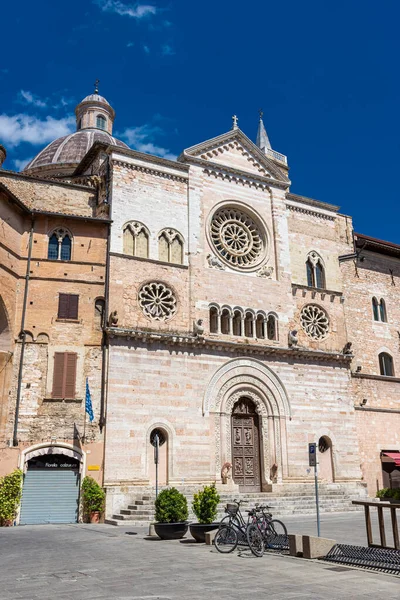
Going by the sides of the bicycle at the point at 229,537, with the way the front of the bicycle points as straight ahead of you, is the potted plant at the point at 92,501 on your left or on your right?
on your right

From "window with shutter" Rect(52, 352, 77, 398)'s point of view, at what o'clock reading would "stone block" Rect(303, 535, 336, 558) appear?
The stone block is roughly at 11 o'clock from the window with shutter.

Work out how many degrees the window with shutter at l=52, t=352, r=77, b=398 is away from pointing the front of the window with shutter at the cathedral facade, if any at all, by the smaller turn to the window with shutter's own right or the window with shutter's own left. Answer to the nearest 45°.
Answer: approximately 90° to the window with shutter's own left
